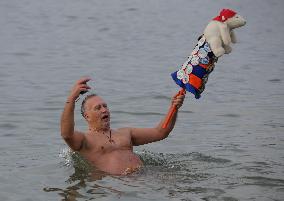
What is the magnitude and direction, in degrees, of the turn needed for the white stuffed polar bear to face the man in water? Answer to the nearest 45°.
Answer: approximately 180°

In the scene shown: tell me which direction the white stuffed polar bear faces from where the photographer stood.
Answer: facing to the right of the viewer

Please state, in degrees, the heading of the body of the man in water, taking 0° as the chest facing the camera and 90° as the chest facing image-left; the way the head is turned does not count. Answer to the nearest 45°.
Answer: approximately 315°

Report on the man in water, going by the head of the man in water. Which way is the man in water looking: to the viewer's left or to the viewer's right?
to the viewer's right
